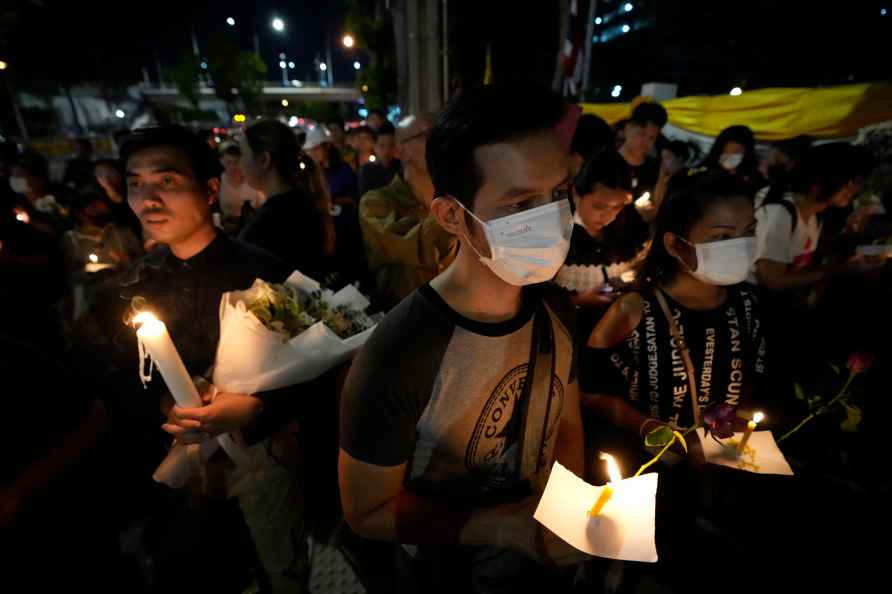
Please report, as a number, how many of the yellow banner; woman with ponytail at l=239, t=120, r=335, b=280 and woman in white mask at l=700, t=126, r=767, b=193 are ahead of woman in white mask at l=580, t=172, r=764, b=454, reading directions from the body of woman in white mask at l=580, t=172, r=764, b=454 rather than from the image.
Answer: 0

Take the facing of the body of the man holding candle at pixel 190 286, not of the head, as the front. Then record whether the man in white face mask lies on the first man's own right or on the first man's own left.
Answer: on the first man's own left

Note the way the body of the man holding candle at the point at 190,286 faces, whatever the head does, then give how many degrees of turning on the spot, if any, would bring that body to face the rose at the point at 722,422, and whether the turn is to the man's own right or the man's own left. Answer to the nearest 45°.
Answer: approximately 90° to the man's own left

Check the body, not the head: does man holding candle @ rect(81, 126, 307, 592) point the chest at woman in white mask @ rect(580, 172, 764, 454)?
no

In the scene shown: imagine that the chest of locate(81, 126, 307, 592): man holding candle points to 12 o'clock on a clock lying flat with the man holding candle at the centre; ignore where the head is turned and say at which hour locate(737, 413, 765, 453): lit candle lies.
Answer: The lit candle is roughly at 9 o'clock from the man holding candle.

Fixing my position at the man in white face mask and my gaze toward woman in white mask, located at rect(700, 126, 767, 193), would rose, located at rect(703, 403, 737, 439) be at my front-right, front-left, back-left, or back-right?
front-right

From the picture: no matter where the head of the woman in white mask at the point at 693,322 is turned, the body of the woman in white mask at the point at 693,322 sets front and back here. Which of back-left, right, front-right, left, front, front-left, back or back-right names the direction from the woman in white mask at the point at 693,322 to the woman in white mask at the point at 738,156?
back-left

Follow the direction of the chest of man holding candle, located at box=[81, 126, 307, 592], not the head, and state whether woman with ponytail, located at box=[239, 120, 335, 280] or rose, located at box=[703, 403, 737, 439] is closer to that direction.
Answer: the rose

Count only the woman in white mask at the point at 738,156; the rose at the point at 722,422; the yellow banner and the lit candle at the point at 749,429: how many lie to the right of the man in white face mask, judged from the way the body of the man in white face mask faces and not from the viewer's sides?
0

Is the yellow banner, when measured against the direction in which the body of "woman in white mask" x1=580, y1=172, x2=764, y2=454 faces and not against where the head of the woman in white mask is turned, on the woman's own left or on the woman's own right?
on the woman's own left

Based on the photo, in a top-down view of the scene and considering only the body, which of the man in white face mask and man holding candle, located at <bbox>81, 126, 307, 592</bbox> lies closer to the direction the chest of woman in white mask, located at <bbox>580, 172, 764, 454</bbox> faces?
the man in white face mask

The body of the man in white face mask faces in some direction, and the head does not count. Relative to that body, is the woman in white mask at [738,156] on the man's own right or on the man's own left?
on the man's own left

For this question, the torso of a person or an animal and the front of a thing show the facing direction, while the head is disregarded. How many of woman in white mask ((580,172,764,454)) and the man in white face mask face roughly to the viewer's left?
0

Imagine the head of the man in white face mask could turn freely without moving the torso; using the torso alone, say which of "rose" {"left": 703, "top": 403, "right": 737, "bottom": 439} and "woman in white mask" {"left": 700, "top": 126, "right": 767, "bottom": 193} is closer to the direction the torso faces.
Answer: the rose

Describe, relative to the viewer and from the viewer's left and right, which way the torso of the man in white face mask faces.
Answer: facing the viewer and to the right of the viewer

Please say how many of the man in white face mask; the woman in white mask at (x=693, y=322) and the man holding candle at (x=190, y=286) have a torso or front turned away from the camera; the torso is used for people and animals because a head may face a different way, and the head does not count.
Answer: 0

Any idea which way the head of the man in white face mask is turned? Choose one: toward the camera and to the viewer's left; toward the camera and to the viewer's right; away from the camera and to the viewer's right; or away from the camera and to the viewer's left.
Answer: toward the camera and to the viewer's right

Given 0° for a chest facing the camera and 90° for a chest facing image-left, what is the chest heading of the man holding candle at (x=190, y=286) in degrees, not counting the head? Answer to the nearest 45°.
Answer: approximately 45°

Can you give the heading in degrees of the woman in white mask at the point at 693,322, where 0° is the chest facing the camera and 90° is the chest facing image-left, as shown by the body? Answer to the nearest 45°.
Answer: approximately 315°

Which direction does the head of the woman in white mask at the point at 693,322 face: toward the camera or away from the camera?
toward the camera
